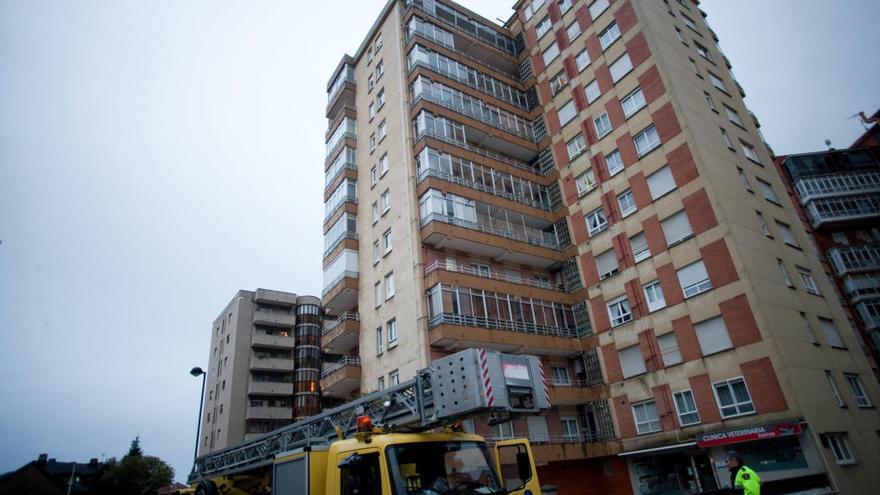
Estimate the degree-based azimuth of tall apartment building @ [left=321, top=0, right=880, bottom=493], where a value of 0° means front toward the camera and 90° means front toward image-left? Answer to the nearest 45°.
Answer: approximately 45°

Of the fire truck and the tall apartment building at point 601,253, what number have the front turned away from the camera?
0

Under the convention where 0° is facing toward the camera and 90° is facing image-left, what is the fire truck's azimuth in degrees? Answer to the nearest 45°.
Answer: approximately 315°

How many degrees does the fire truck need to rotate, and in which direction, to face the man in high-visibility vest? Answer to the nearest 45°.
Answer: approximately 45° to its left

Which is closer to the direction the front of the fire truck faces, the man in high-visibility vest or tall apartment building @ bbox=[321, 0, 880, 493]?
the man in high-visibility vest

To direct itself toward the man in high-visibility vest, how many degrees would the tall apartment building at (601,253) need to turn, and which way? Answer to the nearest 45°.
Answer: approximately 45° to its left
